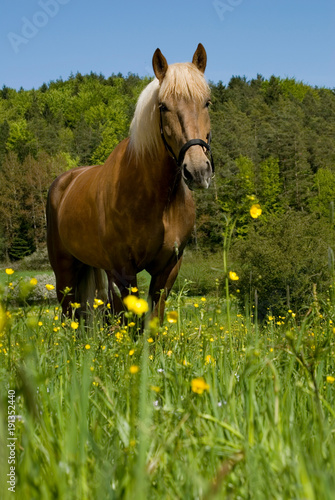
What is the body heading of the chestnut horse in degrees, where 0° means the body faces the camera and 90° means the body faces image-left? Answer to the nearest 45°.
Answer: approximately 315°

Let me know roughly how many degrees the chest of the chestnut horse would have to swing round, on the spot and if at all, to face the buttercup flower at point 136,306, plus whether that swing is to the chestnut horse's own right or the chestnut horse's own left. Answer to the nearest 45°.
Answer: approximately 45° to the chestnut horse's own right

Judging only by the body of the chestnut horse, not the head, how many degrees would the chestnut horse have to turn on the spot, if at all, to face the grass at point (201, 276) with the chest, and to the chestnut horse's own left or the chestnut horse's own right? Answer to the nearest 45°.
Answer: approximately 135° to the chestnut horse's own left

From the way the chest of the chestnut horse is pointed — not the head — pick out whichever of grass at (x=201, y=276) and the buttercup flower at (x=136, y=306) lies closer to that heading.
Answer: the buttercup flower

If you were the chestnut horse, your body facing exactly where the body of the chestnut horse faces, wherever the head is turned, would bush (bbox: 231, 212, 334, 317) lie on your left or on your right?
on your left

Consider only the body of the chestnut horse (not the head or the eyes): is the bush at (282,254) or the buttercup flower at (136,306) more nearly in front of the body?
the buttercup flower
